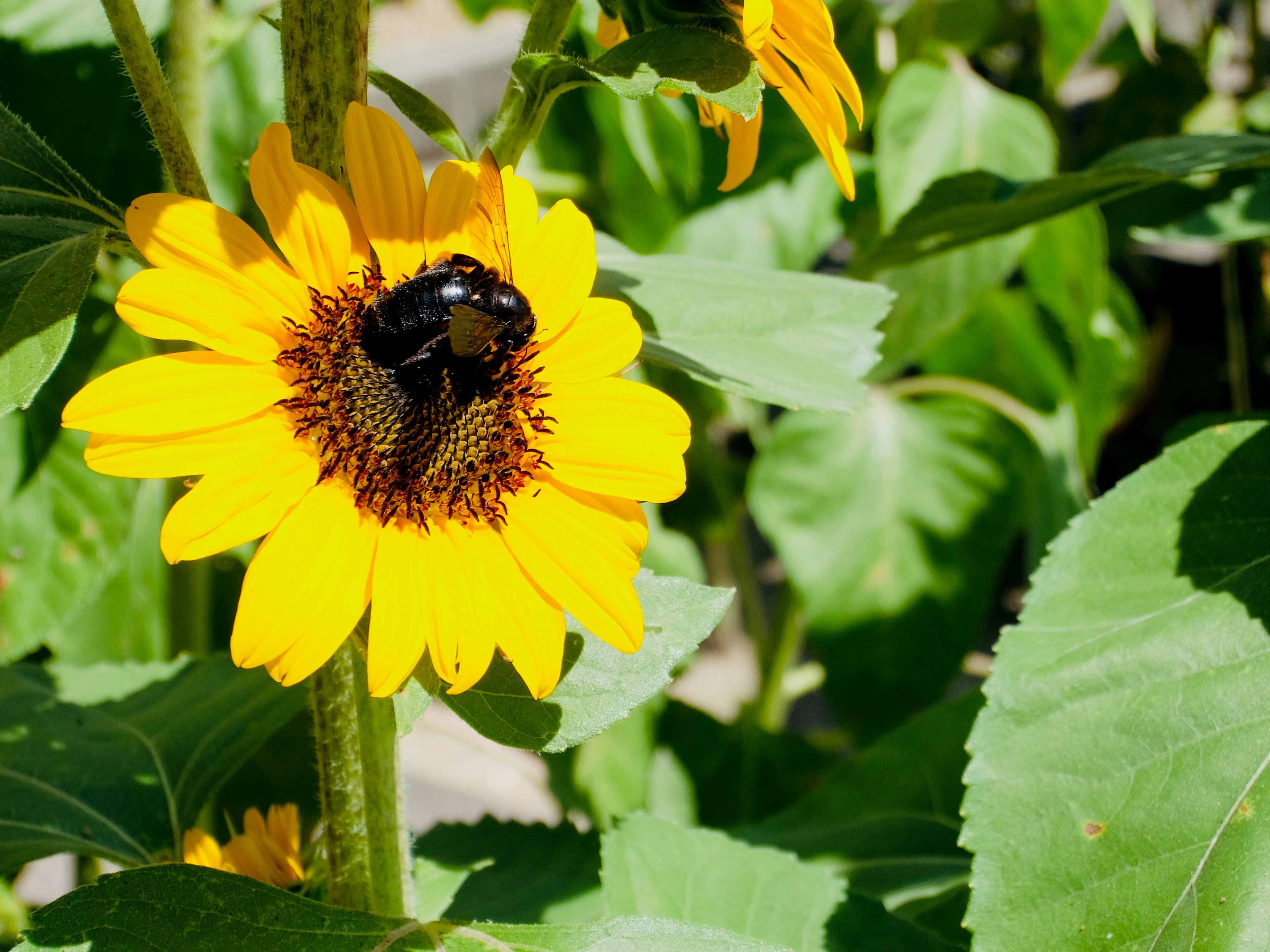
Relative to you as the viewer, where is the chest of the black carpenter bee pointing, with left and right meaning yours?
facing to the right of the viewer

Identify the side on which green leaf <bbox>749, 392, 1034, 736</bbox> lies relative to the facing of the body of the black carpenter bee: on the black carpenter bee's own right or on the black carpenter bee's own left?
on the black carpenter bee's own left

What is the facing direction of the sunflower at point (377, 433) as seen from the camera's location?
facing the viewer
